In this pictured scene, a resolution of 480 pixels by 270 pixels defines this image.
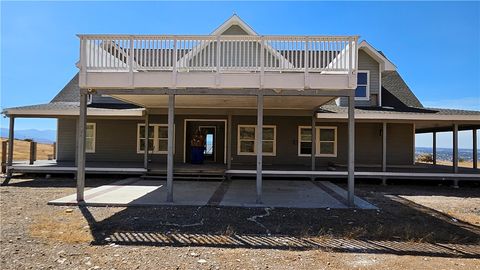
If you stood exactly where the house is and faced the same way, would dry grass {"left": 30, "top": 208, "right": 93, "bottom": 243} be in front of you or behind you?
in front

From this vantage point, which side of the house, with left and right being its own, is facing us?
front
